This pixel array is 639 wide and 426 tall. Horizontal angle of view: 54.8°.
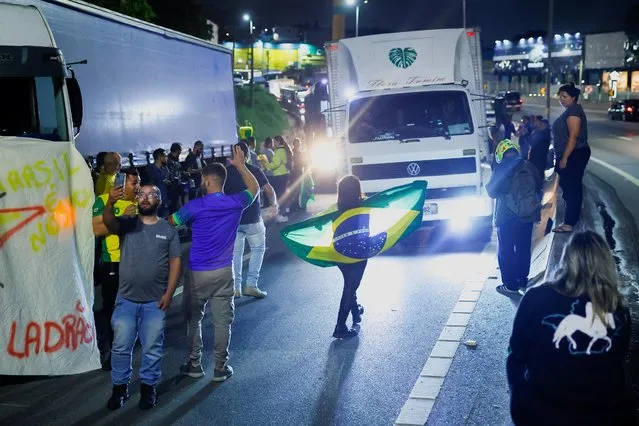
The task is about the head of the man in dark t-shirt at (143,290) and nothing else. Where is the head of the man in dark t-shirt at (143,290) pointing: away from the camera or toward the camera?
toward the camera

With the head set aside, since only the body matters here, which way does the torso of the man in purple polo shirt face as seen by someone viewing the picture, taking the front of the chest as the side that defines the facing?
away from the camera

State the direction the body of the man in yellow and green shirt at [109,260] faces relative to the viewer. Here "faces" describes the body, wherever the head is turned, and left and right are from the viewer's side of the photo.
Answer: facing the viewer and to the right of the viewer

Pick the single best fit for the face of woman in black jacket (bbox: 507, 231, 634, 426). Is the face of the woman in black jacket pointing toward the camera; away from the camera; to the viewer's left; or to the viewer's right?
away from the camera

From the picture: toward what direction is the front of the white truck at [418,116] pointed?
toward the camera

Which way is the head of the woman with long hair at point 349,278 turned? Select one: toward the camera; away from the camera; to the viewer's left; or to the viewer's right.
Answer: away from the camera

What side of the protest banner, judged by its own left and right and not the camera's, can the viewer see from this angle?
front

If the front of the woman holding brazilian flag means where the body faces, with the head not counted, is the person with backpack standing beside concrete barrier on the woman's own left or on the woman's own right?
on the woman's own right

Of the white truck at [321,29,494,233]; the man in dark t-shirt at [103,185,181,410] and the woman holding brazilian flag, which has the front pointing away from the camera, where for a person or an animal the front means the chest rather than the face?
the woman holding brazilian flag

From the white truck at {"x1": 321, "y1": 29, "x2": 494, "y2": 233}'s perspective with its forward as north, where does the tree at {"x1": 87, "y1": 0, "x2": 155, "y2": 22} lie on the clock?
The tree is roughly at 5 o'clock from the white truck.

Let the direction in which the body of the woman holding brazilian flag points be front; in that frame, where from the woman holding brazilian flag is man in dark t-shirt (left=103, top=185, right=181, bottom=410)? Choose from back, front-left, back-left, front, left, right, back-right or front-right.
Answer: back-left

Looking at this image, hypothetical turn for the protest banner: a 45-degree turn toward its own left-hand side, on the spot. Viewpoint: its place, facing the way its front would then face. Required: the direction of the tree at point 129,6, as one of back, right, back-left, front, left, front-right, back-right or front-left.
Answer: back-left

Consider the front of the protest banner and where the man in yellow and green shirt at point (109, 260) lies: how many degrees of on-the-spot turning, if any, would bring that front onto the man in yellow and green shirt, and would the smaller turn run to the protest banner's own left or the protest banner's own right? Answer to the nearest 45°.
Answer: approximately 135° to the protest banner's own left

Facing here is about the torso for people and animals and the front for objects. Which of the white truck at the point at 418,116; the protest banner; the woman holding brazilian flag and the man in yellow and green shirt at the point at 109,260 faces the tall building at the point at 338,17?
the woman holding brazilian flag

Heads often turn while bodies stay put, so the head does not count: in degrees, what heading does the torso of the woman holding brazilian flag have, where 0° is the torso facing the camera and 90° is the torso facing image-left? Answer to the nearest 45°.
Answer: approximately 180°

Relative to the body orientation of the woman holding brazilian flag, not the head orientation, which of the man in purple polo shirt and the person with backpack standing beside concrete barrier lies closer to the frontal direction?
the person with backpack standing beside concrete barrier
